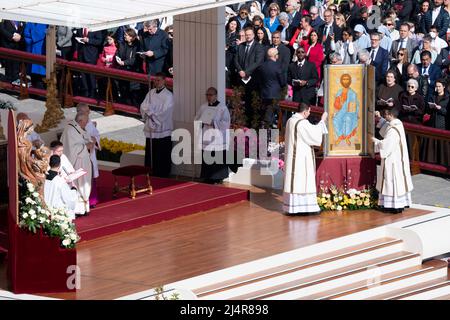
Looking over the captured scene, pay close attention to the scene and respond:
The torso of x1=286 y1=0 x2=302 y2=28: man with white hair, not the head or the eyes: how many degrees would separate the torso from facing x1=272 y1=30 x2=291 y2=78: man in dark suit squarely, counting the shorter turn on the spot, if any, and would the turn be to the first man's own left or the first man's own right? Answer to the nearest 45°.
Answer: approximately 45° to the first man's own left

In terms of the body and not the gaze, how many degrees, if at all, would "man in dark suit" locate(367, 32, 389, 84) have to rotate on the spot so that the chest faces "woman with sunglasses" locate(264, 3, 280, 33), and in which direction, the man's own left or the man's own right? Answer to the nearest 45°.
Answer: approximately 90° to the man's own right

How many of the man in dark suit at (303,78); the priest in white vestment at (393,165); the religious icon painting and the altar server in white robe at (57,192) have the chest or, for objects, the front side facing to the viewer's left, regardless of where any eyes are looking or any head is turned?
1

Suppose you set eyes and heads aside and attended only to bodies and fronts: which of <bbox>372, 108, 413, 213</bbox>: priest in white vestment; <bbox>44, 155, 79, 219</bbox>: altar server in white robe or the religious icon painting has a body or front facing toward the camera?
the religious icon painting

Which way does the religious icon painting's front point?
toward the camera

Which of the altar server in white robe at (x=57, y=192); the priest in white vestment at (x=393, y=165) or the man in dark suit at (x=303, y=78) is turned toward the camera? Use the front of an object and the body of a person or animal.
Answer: the man in dark suit

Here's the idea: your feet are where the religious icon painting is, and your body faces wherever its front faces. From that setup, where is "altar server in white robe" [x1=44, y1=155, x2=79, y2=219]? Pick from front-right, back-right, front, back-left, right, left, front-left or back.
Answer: front-right

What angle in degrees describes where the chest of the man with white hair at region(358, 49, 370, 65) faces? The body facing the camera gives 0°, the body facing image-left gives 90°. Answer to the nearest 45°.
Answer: approximately 45°

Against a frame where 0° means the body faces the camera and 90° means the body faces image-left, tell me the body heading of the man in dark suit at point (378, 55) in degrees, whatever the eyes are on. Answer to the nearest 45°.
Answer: approximately 45°

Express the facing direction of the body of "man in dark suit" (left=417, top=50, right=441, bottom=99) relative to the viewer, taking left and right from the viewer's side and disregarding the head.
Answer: facing the viewer and to the left of the viewer

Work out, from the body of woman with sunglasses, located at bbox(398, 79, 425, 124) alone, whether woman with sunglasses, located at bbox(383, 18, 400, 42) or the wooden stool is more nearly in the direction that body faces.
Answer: the wooden stool

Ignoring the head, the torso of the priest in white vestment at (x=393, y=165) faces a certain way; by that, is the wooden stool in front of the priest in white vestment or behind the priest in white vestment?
in front

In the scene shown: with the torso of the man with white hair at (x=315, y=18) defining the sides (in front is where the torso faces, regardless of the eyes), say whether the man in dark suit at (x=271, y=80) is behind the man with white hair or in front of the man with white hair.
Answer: in front

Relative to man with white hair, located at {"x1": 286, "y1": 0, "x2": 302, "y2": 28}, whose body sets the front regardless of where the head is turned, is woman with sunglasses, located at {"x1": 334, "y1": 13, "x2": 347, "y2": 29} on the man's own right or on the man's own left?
on the man's own left
